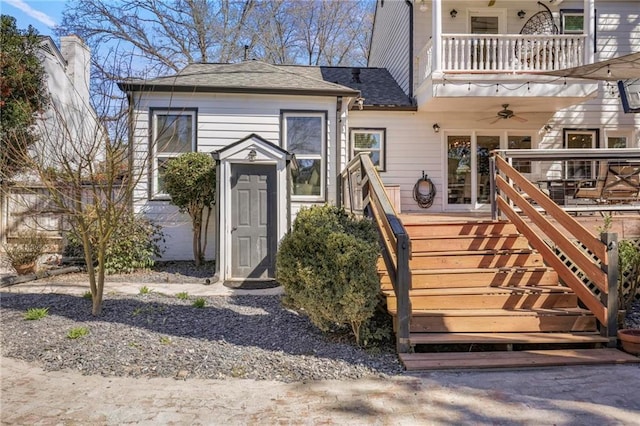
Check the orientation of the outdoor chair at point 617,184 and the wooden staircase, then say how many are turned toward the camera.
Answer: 1

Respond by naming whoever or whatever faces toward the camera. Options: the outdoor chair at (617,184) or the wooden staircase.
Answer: the wooden staircase

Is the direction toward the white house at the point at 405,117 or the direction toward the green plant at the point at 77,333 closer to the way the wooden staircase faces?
the green plant

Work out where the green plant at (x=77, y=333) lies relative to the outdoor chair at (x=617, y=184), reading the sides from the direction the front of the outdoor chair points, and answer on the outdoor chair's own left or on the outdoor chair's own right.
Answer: on the outdoor chair's own left

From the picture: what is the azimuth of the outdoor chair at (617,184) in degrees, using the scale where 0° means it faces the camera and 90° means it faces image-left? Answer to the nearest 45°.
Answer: approximately 135°

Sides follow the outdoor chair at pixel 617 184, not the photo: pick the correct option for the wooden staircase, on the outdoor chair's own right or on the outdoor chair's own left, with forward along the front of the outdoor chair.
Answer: on the outdoor chair's own left

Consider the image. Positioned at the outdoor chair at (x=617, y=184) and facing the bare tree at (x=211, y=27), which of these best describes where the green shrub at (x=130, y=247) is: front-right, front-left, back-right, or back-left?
front-left

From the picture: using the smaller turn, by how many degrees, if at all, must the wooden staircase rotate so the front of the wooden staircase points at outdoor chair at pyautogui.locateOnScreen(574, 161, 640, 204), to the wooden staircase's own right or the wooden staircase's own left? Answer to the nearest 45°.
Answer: approximately 135° to the wooden staircase's own left

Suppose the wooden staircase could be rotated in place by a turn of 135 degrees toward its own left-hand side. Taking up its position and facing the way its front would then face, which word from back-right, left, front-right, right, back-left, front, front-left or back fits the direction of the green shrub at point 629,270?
front

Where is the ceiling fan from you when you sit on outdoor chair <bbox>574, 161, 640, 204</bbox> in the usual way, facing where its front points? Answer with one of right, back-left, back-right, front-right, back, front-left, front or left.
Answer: front

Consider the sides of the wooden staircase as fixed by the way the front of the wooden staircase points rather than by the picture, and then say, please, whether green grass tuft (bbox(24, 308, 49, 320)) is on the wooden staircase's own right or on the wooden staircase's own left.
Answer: on the wooden staircase's own right

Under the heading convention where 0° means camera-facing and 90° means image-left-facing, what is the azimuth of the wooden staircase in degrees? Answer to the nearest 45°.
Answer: approximately 0°

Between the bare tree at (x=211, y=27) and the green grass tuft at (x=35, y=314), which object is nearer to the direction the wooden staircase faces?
the green grass tuft
